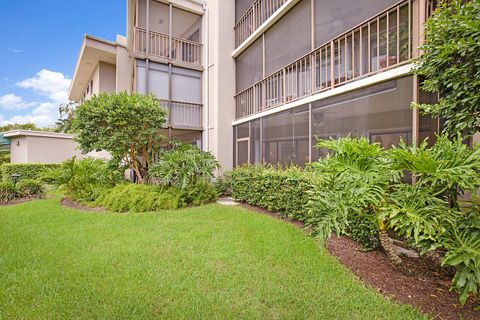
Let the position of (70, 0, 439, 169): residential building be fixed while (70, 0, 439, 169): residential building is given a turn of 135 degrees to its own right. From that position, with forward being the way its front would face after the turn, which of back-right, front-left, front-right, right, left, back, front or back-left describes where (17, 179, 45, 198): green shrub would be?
left

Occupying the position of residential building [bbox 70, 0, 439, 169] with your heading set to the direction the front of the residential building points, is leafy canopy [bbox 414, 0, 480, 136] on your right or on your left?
on your left

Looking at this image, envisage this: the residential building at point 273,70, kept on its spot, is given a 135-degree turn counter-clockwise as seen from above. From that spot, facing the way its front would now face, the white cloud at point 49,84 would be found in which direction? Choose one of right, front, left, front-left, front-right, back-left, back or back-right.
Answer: back-left

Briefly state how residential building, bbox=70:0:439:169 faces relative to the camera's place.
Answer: facing the viewer and to the left of the viewer

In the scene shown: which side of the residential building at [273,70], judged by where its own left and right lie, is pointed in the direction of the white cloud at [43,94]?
right

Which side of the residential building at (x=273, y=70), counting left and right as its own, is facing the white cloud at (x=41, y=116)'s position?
right
